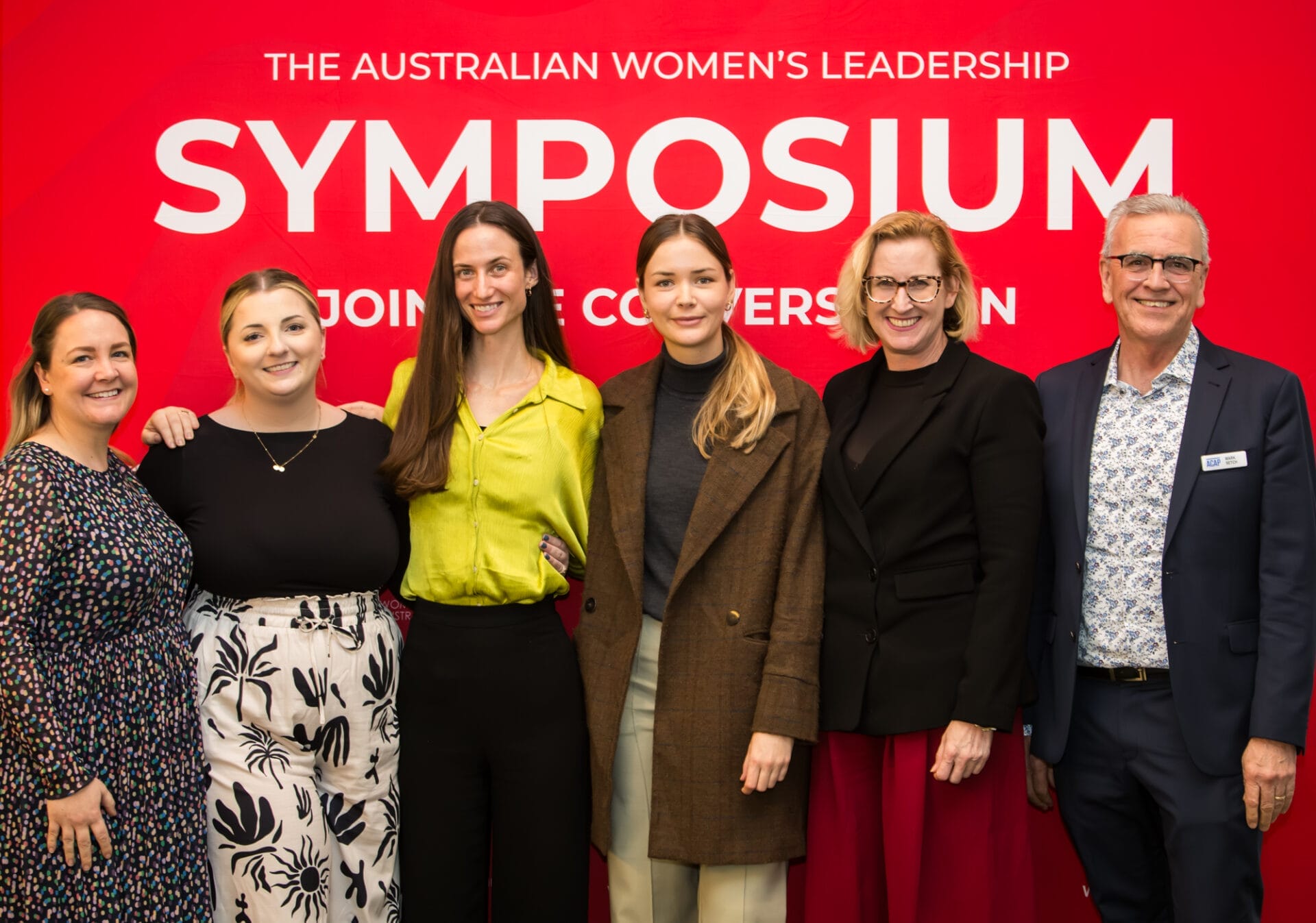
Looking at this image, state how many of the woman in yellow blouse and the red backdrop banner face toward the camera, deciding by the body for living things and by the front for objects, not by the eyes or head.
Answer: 2

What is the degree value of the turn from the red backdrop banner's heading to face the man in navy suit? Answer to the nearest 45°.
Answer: approximately 45° to its left

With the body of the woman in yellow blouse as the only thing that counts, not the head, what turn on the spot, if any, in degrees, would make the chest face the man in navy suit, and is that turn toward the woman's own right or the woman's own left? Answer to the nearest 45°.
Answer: approximately 90° to the woman's own left

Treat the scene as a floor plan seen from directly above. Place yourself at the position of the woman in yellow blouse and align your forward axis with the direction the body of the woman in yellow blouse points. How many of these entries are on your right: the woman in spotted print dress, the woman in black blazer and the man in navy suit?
1

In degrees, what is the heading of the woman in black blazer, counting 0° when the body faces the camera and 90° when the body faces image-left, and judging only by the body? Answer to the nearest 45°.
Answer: approximately 45°

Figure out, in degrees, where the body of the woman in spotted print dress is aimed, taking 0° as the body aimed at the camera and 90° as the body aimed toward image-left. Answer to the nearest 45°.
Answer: approximately 315°

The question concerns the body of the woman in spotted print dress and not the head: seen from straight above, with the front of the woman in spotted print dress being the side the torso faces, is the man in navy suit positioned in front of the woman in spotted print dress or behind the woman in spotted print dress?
in front
